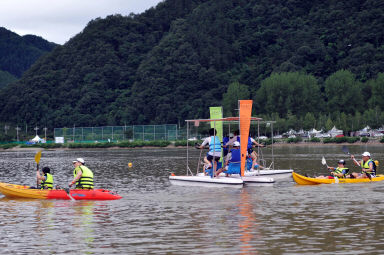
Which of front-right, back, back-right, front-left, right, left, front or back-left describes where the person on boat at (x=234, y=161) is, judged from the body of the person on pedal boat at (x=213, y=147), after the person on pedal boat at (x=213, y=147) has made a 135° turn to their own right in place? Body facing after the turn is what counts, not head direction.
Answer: front

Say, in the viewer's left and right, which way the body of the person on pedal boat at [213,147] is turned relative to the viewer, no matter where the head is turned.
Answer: facing away from the viewer and to the left of the viewer

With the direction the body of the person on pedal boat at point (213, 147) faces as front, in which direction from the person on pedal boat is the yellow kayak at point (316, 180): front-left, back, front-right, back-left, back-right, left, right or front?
back-right

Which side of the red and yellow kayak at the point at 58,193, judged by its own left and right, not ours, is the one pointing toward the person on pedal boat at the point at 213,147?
back

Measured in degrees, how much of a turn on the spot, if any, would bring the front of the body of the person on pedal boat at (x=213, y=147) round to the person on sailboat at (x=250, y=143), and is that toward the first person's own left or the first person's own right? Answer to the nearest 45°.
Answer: approximately 90° to the first person's own right

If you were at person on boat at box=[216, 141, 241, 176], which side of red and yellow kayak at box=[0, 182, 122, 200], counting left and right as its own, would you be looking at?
back

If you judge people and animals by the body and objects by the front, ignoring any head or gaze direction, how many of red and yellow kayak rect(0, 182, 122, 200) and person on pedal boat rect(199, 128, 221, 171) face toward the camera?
0

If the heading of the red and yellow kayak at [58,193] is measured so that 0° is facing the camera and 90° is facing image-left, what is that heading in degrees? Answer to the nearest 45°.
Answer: approximately 90°

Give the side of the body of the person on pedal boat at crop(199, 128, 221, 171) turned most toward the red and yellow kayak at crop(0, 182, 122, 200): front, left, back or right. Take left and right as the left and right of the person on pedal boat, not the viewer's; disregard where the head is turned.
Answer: left
